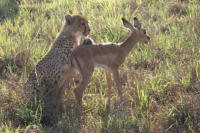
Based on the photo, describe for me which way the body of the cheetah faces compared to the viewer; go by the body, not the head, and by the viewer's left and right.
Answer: facing to the right of the viewer
